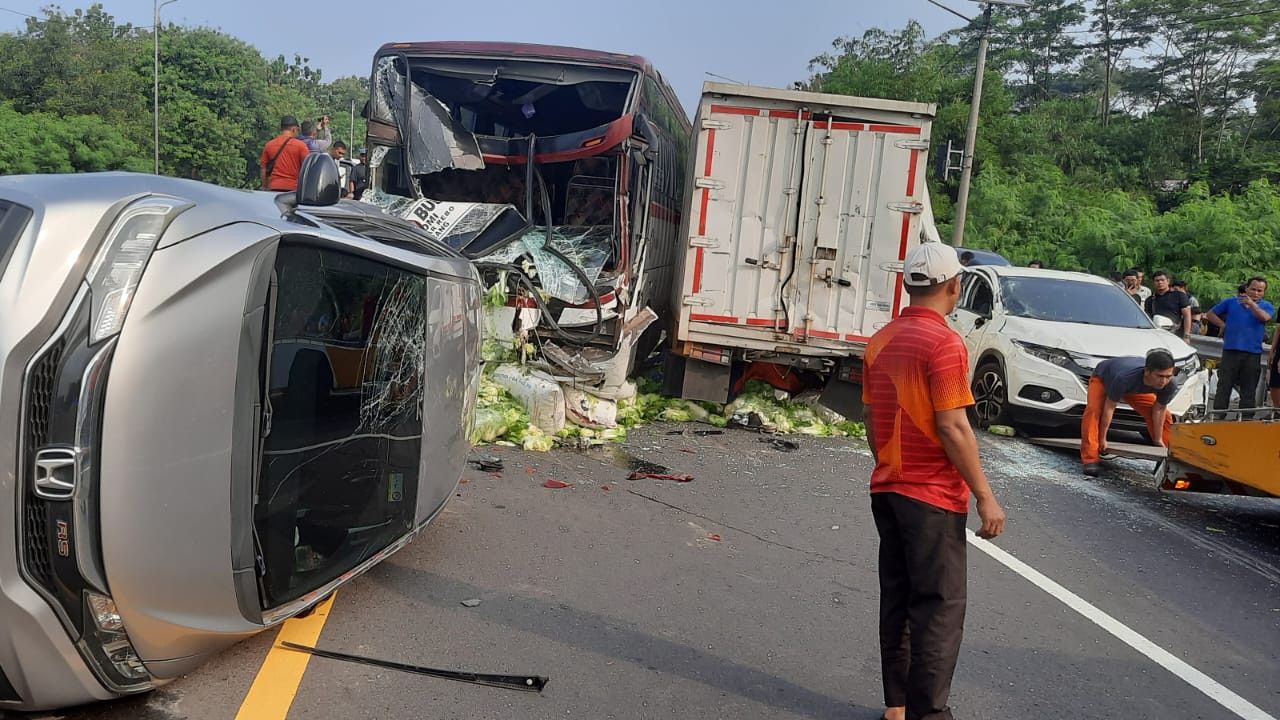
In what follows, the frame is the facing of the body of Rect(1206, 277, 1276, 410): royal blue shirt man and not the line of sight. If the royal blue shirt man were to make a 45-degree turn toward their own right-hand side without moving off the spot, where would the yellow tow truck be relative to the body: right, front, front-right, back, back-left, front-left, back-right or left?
front-left

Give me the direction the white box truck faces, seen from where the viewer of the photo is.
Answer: facing away from the viewer

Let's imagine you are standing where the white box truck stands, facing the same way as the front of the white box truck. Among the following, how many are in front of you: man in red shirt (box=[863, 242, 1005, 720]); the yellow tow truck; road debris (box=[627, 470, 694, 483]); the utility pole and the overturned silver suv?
1

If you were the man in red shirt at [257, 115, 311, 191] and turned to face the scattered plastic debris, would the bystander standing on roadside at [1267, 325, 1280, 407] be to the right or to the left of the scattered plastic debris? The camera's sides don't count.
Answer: left

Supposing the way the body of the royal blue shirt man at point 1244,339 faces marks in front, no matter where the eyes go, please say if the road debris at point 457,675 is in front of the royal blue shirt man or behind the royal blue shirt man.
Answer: in front

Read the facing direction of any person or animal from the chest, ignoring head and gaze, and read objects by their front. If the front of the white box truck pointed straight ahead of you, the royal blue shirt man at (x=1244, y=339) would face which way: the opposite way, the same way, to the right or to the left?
the opposite way

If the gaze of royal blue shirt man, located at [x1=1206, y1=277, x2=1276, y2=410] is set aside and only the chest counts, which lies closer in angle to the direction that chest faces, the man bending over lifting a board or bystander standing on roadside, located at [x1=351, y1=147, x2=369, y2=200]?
the man bending over lifting a board

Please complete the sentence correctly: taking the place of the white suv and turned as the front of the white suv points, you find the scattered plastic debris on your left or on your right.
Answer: on your right

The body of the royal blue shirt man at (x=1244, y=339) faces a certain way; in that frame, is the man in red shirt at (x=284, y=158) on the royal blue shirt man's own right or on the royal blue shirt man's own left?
on the royal blue shirt man's own right

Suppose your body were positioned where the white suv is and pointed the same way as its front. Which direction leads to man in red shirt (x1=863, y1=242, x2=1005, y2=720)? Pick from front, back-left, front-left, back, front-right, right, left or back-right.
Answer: front-right

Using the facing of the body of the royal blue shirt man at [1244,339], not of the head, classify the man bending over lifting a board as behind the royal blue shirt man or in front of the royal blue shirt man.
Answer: in front

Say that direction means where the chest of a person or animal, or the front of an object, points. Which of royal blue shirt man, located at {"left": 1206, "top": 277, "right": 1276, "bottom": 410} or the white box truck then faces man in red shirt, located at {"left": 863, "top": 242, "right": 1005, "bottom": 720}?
the royal blue shirt man

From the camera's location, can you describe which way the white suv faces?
facing the viewer and to the right of the viewer

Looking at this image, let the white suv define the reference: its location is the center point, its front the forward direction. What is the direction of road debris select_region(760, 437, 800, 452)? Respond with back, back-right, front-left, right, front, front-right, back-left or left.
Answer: right

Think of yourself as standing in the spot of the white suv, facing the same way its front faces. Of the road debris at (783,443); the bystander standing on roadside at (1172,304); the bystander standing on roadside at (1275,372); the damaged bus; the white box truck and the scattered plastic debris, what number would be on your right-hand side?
4

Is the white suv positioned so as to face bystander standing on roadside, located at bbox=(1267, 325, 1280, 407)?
no

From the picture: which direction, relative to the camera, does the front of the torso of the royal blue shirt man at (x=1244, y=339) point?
toward the camera

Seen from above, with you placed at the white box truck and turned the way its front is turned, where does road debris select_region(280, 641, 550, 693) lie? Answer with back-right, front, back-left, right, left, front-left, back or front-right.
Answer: back

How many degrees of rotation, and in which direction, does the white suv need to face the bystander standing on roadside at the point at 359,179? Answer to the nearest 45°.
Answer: approximately 135° to its right
